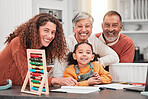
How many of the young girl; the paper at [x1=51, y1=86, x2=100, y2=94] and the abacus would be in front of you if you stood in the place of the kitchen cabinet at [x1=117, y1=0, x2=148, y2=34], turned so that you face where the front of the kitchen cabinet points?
3

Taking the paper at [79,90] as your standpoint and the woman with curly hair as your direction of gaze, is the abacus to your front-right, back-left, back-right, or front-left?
front-left

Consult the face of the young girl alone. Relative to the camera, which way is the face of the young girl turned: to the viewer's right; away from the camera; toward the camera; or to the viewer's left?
toward the camera

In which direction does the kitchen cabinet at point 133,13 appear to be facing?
toward the camera

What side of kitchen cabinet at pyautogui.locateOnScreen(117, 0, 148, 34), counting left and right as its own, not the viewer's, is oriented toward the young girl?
front

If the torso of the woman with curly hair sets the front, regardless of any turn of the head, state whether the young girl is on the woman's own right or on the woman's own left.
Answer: on the woman's own left

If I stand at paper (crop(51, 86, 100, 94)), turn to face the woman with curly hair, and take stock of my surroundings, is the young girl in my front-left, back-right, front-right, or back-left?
front-right

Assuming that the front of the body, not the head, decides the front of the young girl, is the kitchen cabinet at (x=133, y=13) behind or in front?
behind

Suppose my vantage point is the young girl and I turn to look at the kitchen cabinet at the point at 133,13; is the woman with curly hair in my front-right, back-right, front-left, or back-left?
back-left

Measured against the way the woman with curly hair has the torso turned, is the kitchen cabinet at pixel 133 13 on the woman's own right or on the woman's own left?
on the woman's own left

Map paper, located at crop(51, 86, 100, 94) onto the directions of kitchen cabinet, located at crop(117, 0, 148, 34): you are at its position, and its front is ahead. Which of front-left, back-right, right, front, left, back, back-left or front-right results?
front

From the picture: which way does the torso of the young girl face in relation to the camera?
toward the camera

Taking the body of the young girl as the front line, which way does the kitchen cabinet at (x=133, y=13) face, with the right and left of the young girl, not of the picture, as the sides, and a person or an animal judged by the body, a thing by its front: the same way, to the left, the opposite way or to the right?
the same way

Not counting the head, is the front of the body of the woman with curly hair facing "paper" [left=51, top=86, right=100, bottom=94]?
yes
